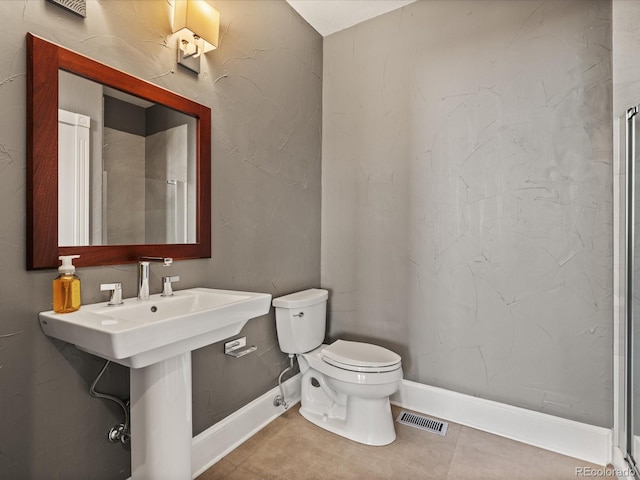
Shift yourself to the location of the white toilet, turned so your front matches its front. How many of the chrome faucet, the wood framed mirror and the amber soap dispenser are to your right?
3

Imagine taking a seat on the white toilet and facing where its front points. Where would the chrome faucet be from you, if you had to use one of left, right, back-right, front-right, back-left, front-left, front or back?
right

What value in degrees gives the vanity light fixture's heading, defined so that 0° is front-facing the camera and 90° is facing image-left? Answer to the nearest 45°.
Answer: approximately 315°

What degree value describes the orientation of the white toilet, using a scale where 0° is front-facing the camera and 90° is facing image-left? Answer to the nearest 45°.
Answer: approximately 315°

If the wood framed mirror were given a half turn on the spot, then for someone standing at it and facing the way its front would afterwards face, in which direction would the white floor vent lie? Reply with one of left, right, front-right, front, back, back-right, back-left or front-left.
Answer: back-right

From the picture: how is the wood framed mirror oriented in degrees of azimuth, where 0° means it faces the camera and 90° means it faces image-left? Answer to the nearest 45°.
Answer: approximately 315°

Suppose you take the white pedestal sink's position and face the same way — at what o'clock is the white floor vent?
The white floor vent is roughly at 10 o'clock from the white pedestal sink.
